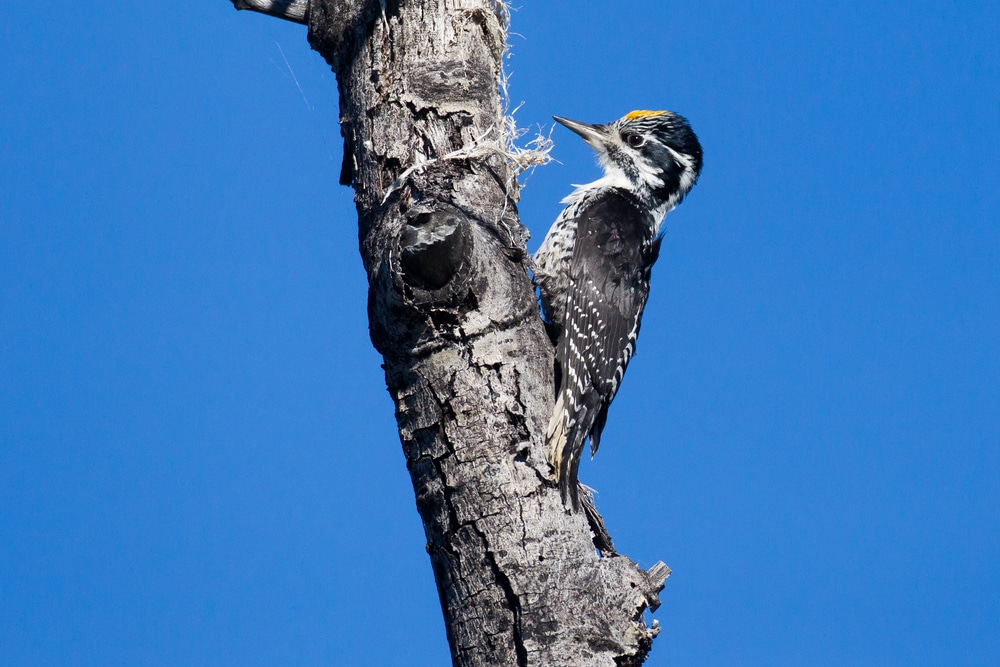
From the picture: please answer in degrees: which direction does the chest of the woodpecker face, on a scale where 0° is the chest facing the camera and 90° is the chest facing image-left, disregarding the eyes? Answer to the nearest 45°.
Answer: approximately 90°
